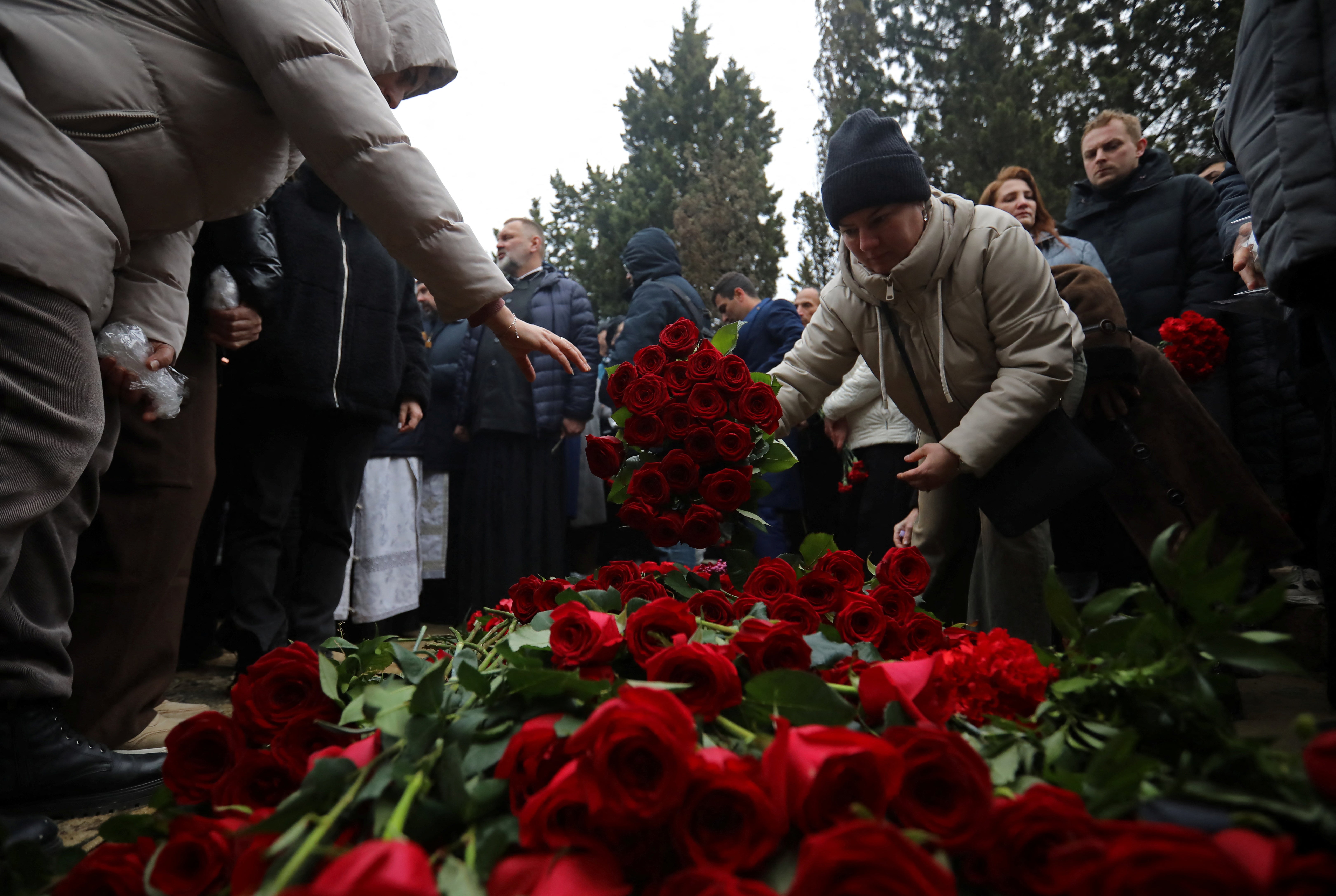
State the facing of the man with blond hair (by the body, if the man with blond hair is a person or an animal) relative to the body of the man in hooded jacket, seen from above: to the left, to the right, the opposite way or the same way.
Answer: the opposite way

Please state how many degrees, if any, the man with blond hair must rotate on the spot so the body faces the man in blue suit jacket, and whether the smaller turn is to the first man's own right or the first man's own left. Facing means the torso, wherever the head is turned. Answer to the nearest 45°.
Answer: approximately 45° to the first man's own right

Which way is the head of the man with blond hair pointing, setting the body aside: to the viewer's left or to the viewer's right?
to the viewer's left

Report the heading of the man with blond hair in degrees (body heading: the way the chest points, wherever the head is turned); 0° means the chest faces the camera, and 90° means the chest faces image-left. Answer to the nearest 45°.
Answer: approximately 45°

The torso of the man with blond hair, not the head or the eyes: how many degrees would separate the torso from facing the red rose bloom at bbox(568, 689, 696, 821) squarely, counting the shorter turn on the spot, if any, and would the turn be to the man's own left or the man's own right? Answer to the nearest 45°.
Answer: approximately 45° to the man's own left

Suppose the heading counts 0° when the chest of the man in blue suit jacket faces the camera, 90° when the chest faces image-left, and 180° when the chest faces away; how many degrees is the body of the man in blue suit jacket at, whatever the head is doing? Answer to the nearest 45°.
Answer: approximately 90°
